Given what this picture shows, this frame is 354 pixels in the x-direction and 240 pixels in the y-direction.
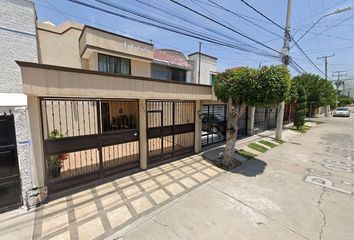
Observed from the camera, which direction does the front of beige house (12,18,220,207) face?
facing the viewer and to the right of the viewer

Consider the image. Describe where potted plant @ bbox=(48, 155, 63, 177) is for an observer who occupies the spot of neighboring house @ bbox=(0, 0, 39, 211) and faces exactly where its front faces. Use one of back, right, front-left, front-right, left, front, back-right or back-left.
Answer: left

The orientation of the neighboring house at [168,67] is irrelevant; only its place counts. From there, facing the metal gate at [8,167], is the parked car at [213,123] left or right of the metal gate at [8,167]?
left

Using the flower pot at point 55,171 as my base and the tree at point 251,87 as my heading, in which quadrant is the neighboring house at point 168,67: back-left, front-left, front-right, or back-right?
front-left

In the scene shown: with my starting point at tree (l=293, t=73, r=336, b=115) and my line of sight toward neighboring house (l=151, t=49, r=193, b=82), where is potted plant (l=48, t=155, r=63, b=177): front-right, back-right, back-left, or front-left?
front-left

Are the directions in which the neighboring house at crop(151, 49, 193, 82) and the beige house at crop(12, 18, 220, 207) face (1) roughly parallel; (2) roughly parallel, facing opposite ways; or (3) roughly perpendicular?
roughly parallel

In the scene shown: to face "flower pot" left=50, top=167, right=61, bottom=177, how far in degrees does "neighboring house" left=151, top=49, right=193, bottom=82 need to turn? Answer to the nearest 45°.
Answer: approximately 45° to its right

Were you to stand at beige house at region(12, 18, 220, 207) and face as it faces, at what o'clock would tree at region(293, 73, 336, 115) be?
The tree is roughly at 10 o'clock from the beige house.

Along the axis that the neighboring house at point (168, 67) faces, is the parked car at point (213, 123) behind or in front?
in front

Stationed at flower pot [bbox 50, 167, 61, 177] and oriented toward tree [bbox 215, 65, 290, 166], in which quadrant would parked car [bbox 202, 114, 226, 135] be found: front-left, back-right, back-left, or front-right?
front-left

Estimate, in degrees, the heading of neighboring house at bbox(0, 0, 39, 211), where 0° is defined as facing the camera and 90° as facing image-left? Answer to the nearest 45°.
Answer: approximately 315°

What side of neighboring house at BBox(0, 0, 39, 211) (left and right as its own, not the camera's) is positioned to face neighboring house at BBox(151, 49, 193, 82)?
left

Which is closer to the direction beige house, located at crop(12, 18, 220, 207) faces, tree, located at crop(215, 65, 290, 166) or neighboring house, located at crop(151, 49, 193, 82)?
the tree
